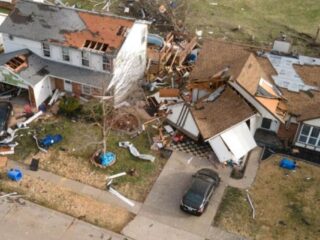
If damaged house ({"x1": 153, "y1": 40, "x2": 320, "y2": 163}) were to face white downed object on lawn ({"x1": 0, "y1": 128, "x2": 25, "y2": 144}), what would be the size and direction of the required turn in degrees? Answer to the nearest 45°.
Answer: approximately 90° to its right

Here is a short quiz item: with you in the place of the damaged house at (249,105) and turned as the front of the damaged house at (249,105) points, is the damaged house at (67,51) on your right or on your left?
on your right

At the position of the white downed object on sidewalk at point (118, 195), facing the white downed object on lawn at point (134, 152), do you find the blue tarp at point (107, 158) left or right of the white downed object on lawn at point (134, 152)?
left

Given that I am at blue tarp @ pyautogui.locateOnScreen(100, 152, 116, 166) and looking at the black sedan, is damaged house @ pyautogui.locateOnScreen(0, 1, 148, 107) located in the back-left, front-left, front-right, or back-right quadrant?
back-left

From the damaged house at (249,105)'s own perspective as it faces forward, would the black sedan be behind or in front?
in front

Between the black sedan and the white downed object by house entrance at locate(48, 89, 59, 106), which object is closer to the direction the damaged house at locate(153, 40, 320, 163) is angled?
the black sedan

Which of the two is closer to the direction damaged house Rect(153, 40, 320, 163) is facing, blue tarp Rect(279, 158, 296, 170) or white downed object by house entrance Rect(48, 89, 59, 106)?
the blue tarp

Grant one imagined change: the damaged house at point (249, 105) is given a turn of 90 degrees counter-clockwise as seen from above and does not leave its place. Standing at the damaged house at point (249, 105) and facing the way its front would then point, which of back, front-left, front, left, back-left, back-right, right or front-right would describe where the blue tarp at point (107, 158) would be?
back-right

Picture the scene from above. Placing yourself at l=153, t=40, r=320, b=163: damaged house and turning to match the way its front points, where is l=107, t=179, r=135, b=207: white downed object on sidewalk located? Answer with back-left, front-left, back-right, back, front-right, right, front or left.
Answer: front-right

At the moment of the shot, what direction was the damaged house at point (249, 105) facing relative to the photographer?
facing the viewer

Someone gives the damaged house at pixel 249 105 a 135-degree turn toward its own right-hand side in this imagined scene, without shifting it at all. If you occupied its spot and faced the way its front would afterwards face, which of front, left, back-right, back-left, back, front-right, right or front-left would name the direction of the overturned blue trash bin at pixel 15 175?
left

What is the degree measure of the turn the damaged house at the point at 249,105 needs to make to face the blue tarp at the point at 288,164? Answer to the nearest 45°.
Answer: approximately 45° to its left

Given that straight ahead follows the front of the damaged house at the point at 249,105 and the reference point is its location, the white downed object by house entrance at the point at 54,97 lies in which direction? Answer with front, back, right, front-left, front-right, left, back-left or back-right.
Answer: right
